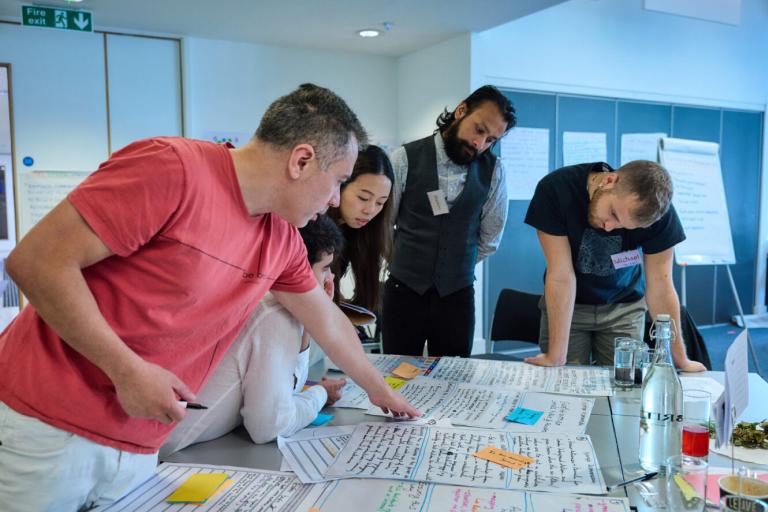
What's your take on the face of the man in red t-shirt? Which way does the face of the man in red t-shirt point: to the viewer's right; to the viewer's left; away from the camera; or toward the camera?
to the viewer's right

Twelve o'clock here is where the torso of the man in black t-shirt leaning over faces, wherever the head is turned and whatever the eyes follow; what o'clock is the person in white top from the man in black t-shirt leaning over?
The person in white top is roughly at 1 o'clock from the man in black t-shirt leaning over.

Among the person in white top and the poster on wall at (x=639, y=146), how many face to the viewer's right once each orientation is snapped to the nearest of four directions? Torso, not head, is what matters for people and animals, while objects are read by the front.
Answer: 1

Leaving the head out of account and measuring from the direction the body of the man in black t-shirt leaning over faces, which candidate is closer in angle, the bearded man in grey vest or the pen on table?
the pen on table

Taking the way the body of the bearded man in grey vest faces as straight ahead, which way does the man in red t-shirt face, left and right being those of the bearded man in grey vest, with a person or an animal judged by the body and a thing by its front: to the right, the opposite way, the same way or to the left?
to the left

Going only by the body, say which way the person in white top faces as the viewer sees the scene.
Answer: to the viewer's right

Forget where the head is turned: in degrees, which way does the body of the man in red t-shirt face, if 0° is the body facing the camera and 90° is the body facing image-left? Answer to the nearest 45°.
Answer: approximately 315°

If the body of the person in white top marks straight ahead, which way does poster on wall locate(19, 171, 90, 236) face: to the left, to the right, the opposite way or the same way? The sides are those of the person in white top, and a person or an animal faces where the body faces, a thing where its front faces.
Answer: to the right

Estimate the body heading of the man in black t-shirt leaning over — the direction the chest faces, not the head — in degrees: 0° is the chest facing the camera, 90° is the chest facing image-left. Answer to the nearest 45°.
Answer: approximately 0°
